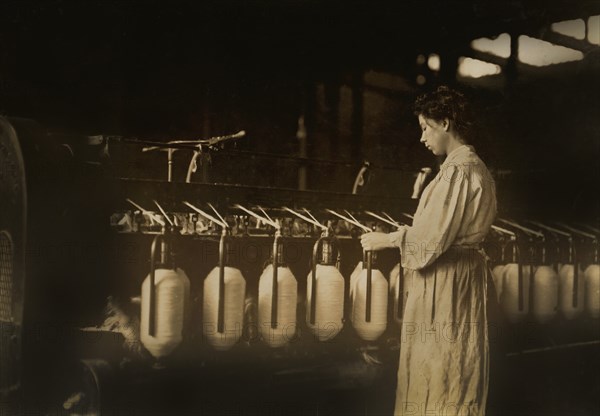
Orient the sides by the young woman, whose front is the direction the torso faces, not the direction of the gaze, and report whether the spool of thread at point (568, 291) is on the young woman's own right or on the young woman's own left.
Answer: on the young woman's own right

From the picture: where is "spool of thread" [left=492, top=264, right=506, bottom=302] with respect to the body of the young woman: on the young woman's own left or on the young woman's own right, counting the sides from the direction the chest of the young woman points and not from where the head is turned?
on the young woman's own right

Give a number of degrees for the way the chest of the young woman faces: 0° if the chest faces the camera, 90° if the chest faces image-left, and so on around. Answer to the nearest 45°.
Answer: approximately 90°

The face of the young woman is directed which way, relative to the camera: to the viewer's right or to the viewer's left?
to the viewer's left

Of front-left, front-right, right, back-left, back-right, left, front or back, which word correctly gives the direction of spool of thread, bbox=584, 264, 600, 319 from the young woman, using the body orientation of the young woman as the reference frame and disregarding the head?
back-right
